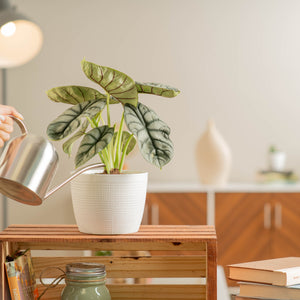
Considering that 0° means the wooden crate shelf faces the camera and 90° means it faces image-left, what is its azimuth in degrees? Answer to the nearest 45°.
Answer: approximately 0°

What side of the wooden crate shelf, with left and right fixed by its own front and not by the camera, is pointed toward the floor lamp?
back

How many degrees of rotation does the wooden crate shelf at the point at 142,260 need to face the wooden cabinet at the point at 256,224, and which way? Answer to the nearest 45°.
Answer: approximately 180°
